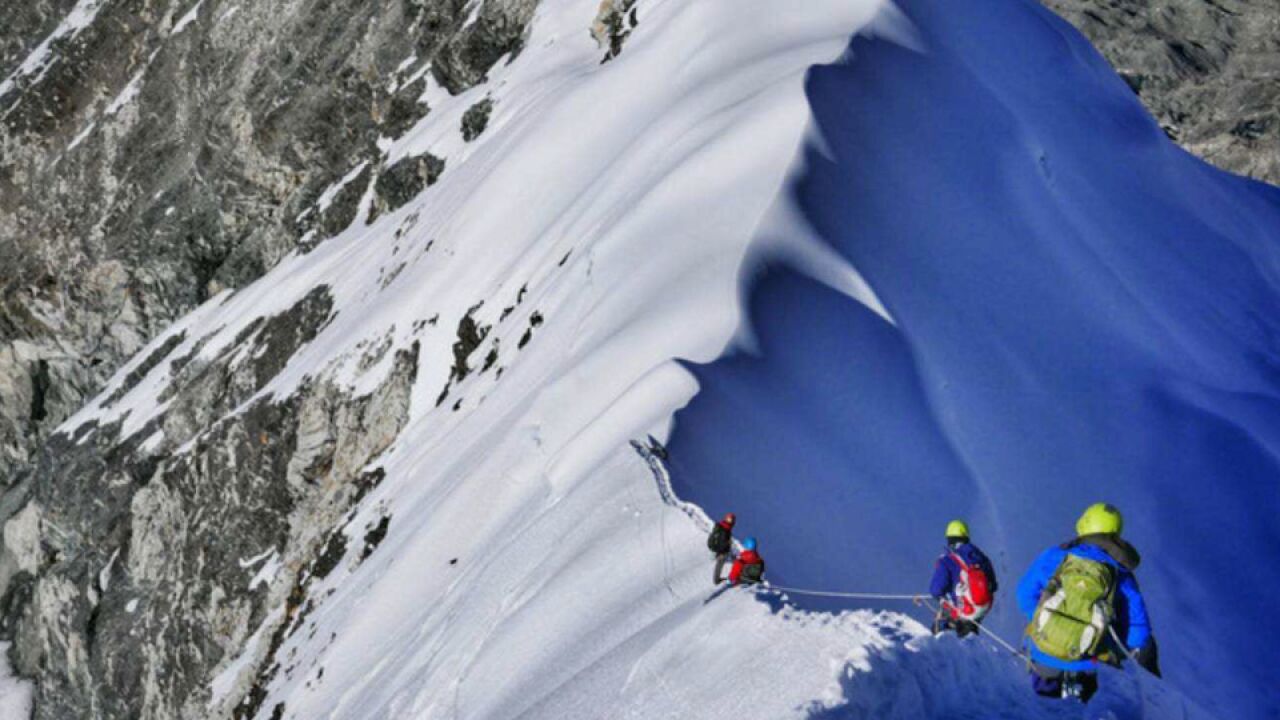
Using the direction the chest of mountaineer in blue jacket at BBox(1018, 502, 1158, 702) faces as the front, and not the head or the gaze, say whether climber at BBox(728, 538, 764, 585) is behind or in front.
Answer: in front

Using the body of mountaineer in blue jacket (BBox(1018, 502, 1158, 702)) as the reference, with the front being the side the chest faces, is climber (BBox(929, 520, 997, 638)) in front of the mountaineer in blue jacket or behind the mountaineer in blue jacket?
in front

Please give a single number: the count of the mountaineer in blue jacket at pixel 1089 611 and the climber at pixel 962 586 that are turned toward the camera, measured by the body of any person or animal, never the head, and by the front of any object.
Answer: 0

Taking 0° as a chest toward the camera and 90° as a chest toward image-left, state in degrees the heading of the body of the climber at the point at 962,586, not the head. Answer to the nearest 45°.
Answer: approximately 135°

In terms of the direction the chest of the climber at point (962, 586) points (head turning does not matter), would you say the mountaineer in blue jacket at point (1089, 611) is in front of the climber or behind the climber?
behind

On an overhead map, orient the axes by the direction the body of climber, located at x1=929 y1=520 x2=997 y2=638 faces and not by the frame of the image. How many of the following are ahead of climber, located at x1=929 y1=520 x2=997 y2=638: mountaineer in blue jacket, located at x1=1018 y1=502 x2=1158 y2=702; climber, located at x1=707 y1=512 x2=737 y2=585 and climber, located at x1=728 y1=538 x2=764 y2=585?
2

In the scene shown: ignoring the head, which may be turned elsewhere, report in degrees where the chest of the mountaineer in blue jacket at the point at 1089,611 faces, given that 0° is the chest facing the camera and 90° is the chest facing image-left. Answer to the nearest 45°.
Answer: approximately 180°

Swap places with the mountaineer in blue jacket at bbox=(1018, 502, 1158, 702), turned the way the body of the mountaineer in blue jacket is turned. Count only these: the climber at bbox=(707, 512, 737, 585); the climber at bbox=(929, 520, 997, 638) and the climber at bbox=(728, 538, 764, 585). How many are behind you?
0

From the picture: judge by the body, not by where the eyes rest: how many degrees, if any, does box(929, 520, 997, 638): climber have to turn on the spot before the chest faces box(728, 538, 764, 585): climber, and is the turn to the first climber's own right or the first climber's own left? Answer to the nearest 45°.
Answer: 0° — they already face them

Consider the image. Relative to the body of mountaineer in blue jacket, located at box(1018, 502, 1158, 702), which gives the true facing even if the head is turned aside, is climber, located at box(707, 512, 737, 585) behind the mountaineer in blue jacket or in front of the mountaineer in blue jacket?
in front
